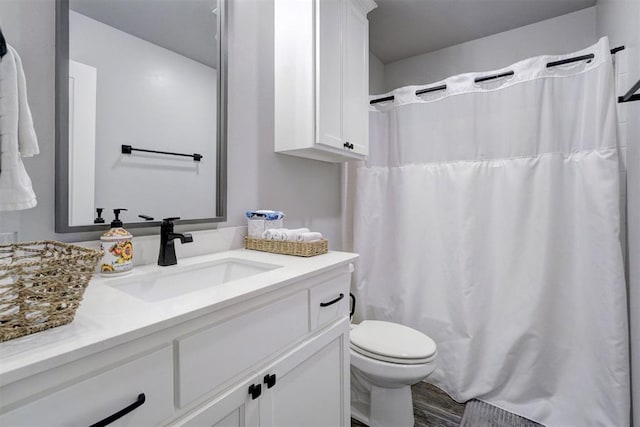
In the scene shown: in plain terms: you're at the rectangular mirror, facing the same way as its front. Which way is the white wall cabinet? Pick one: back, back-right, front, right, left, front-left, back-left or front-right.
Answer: front-left

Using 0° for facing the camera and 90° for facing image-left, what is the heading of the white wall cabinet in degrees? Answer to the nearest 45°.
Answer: approximately 315°

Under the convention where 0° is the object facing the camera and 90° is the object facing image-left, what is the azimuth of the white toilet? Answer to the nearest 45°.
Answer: approximately 315°

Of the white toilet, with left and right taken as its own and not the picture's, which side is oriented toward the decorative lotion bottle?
right

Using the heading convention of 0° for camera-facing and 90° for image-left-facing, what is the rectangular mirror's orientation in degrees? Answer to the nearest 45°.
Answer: approximately 315°

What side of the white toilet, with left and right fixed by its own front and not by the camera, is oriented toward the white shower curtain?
left

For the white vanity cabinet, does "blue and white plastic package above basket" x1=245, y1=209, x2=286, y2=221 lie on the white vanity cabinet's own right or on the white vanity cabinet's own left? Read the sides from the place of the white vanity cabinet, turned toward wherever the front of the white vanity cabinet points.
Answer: on the white vanity cabinet's own left
